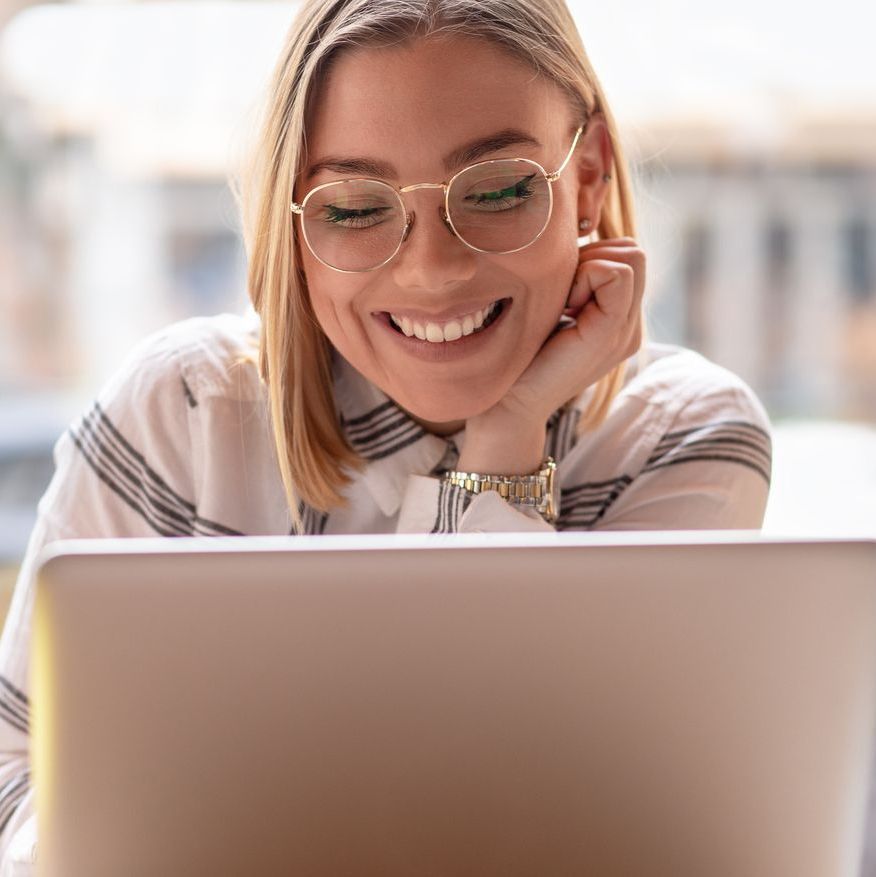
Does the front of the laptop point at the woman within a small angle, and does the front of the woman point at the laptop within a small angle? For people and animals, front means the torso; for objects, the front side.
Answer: yes

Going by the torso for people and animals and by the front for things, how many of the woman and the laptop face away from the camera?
1

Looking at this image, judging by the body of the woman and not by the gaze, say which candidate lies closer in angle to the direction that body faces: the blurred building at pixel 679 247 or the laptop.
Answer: the laptop

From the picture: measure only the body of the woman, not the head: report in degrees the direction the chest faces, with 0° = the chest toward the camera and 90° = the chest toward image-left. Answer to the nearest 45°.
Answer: approximately 0°

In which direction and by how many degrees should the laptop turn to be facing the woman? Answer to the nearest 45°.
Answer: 0° — it already faces them

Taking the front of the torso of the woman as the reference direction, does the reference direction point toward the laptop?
yes

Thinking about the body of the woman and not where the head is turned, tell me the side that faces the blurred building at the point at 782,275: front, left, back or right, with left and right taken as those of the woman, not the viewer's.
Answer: back

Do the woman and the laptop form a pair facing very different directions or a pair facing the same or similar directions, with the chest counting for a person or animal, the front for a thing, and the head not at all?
very different directions

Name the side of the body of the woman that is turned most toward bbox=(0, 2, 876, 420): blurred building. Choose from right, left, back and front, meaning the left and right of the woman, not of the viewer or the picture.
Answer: back

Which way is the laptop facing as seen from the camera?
away from the camera
